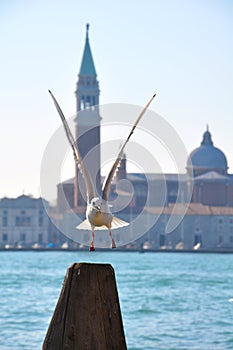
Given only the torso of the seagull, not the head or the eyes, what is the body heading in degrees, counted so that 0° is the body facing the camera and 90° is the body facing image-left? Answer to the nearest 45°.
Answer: approximately 0°

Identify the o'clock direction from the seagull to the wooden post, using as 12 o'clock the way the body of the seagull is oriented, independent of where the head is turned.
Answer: The wooden post is roughly at 12 o'clock from the seagull.
